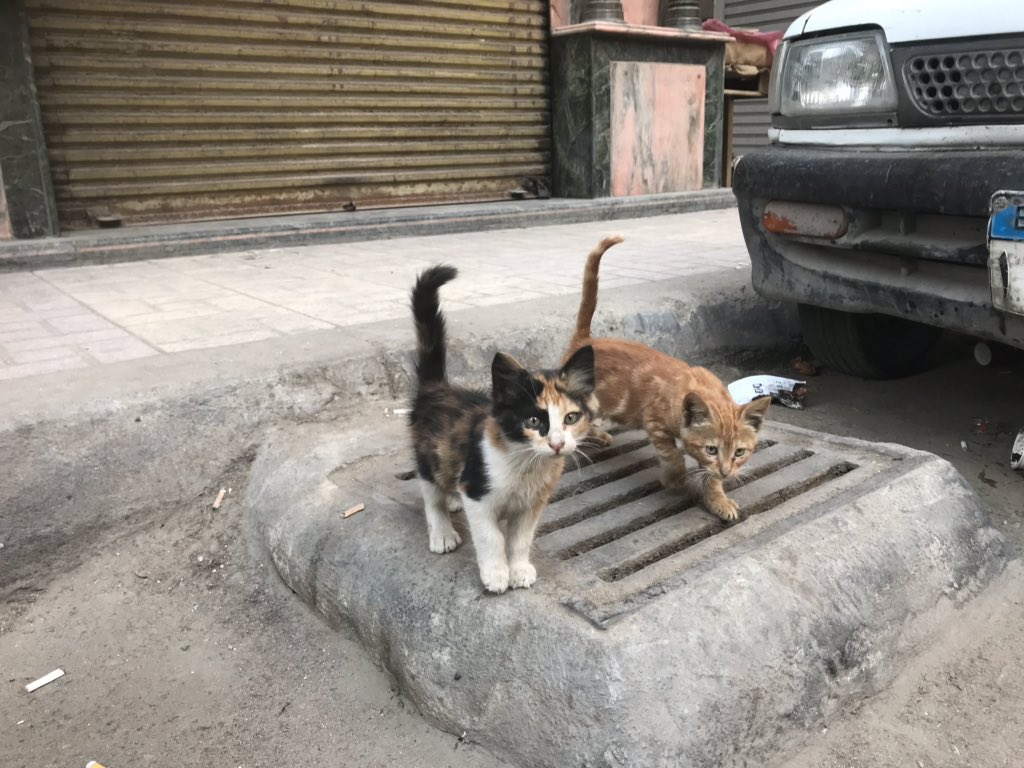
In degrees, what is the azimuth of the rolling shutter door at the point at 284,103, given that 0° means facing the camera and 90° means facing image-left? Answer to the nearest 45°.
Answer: approximately 0°

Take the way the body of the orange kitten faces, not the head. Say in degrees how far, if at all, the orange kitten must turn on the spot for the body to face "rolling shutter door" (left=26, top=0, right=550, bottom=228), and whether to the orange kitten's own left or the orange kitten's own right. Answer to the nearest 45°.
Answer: approximately 180°

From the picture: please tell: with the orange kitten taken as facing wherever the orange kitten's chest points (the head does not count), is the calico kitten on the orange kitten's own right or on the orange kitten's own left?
on the orange kitten's own right

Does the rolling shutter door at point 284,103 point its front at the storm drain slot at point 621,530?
yes

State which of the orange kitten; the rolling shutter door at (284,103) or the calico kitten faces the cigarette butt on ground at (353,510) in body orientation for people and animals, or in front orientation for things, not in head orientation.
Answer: the rolling shutter door

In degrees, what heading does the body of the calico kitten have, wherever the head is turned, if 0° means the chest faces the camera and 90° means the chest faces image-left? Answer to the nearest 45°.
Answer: approximately 315°
